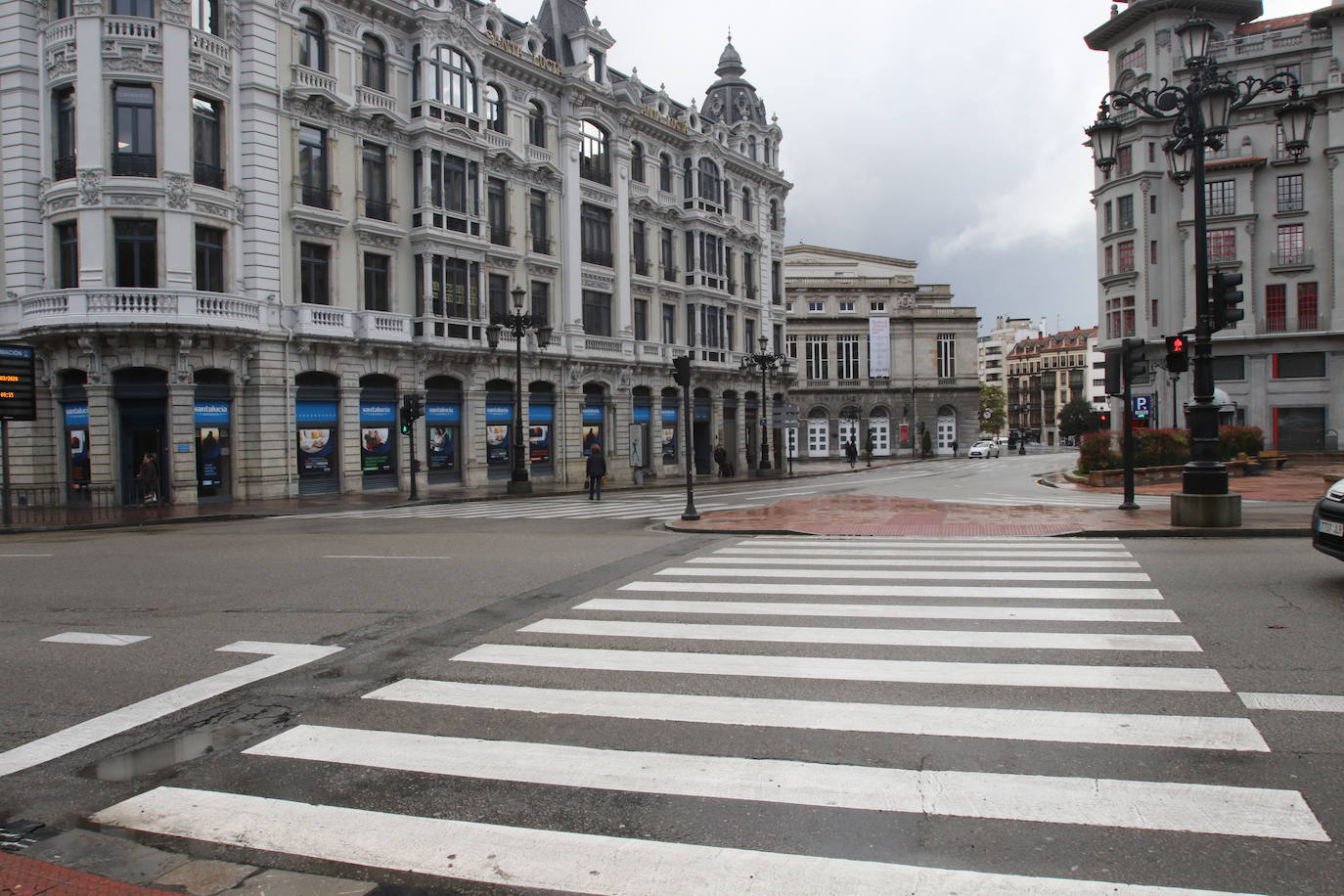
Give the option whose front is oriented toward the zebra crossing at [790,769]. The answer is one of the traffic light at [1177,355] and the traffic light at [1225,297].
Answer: the traffic light at [1177,355]

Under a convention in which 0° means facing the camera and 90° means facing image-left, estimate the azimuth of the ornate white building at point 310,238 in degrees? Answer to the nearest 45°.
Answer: approximately 315°

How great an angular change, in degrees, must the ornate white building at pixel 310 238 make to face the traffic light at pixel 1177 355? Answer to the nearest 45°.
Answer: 0° — it already faces it

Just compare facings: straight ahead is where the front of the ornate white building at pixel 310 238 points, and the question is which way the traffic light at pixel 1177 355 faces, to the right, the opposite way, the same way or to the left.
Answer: to the right

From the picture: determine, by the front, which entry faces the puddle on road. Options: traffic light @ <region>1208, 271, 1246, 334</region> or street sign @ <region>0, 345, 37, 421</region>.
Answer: the street sign

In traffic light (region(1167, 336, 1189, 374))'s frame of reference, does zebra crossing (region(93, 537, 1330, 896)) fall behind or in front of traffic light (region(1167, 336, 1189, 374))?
in front

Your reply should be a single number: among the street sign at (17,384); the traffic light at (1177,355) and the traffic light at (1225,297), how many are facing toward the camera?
2

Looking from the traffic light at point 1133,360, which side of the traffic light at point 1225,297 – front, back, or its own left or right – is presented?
left

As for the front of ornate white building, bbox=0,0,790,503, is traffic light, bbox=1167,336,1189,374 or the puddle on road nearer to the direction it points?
the traffic light

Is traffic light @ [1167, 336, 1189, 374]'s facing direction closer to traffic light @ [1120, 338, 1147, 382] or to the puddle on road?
the puddle on road

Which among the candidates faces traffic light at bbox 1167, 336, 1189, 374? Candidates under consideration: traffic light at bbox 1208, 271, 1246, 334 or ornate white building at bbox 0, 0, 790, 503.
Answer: the ornate white building

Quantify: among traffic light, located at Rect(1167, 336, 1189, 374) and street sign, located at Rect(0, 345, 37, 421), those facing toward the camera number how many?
2
